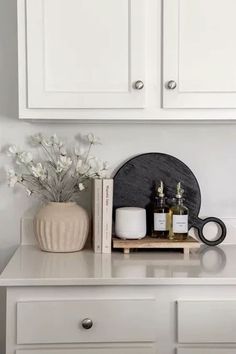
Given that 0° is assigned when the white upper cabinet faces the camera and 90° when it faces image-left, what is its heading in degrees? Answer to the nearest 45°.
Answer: approximately 0°

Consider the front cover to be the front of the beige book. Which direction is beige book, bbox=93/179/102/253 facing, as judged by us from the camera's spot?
facing to the right of the viewer

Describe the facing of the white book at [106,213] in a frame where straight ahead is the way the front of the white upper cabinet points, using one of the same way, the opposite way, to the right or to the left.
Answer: to the left

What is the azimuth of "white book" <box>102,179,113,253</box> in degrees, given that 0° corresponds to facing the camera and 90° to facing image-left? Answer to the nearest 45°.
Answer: approximately 270°
